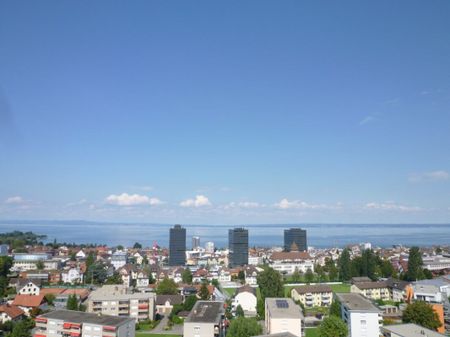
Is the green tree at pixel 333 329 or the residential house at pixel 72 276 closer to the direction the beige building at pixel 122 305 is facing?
the green tree

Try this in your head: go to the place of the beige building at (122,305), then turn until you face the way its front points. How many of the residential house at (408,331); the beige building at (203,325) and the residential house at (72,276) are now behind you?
1

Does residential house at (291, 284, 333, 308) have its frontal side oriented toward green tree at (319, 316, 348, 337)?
yes

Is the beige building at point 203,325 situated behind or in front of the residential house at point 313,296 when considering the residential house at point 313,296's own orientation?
in front

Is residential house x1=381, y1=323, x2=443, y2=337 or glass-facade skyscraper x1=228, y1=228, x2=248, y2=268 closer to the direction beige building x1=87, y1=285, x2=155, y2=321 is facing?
the residential house

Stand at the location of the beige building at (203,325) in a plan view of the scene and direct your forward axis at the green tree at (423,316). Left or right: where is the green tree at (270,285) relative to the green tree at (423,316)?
left

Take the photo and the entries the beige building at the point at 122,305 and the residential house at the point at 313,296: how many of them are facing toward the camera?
2

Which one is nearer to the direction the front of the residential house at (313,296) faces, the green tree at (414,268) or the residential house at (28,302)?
the residential house

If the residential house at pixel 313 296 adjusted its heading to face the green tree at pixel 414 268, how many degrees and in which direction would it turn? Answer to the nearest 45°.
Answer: approximately 135° to its left

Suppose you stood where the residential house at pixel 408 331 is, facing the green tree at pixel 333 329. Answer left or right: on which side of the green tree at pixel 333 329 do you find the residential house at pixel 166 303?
right

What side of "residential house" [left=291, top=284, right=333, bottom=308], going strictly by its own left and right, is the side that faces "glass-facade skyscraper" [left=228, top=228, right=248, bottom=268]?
back

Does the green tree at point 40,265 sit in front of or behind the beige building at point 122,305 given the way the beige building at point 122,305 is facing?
behind

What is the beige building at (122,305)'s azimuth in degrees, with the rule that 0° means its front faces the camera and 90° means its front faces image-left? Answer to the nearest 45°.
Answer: approximately 0°

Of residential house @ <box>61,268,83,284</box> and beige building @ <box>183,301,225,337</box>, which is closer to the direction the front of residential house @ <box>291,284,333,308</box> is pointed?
the beige building

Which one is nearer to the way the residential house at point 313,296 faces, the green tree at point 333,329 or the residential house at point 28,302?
the green tree
